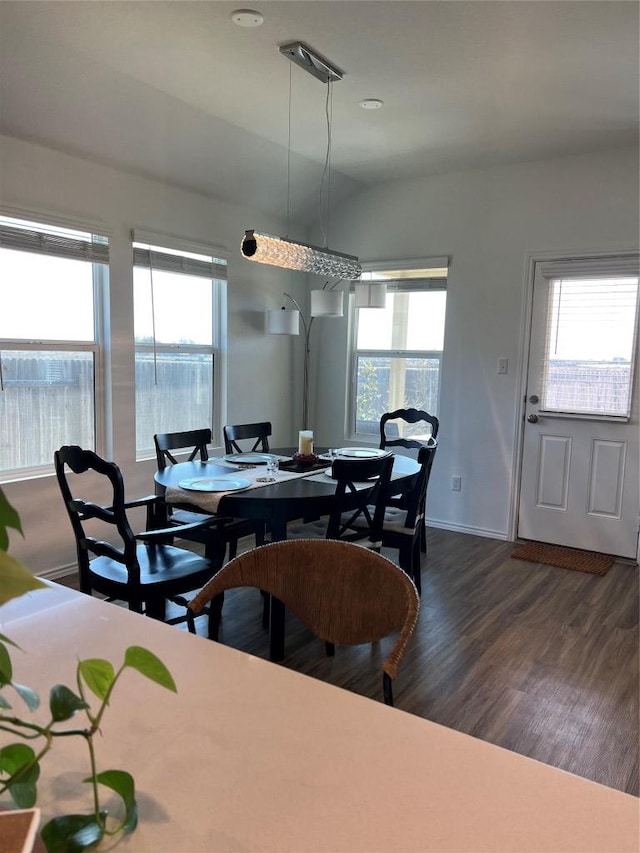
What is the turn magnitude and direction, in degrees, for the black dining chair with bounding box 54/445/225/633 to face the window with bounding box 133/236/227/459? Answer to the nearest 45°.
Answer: approximately 45° to its left

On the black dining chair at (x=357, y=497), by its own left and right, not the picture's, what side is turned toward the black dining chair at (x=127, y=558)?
left

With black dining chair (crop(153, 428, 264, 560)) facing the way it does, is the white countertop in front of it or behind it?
in front

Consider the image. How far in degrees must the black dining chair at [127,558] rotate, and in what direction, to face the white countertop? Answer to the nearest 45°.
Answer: approximately 135° to its right

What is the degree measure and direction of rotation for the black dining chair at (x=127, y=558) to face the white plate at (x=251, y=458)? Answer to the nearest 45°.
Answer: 0° — it already faces it

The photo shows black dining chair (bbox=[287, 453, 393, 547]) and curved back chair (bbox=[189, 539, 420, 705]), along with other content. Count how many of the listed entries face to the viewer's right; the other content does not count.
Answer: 0

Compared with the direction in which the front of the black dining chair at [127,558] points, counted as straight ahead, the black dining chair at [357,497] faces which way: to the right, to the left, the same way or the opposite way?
to the left

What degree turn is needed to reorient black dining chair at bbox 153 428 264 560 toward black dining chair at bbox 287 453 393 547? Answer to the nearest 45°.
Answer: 0° — it already faces it

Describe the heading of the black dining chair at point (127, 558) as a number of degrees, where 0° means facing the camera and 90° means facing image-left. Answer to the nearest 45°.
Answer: approximately 225°

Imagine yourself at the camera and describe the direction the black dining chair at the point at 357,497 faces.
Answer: facing away from the viewer and to the left of the viewer

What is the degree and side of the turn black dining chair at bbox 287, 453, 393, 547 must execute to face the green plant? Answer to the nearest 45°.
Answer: approximately 135° to its left

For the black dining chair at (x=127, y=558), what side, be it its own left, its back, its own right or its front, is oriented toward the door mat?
front
